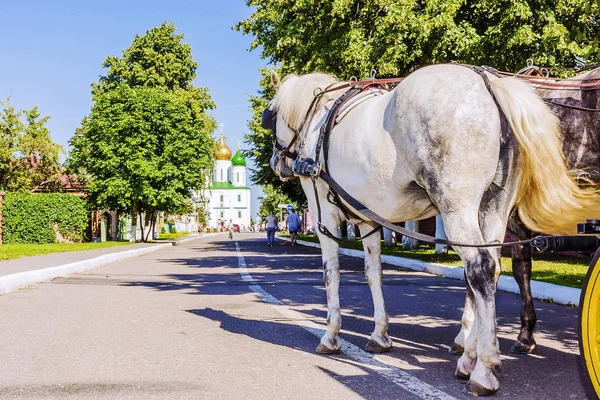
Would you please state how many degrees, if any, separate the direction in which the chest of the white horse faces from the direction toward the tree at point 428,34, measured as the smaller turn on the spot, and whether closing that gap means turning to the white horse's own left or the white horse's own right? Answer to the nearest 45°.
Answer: approximately 45° to the white horse's own right

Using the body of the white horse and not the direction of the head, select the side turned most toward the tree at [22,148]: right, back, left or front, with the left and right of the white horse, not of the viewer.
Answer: front

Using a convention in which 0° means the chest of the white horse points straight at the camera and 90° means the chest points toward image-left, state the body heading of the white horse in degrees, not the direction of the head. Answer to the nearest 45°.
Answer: approximately 135°

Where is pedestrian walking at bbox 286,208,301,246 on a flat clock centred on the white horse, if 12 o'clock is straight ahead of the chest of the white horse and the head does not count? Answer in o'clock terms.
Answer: The pedestrian walking is roughly at 1 o'clock from the white horse.

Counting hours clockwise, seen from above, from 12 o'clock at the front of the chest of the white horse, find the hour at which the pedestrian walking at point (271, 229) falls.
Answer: The pedestrian walking is roughly at 1 o'clock from the white horse.

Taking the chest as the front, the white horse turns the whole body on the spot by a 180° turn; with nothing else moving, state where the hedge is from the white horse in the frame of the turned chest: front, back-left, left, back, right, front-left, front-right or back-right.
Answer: back

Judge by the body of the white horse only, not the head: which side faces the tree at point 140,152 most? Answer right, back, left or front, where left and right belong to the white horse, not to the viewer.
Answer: front

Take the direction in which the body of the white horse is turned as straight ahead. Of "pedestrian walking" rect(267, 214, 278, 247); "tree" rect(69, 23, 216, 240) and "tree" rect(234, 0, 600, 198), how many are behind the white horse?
0
